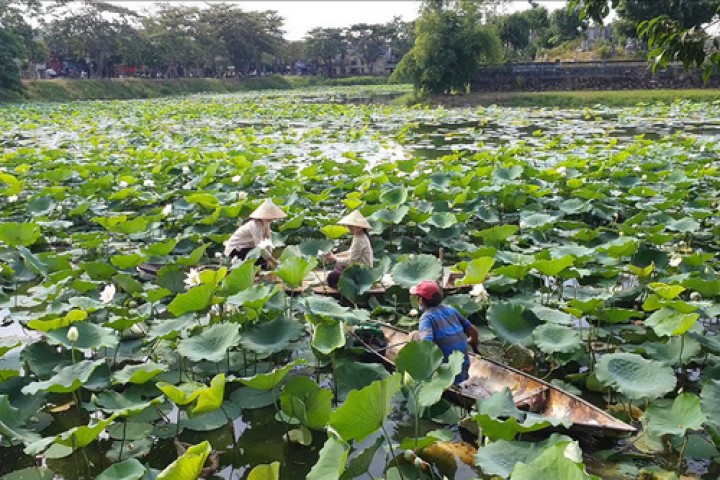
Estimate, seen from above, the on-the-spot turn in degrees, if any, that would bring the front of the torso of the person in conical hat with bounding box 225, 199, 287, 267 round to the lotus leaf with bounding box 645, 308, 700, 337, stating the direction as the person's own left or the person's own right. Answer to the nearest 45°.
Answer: approximately 45° to the person's own right

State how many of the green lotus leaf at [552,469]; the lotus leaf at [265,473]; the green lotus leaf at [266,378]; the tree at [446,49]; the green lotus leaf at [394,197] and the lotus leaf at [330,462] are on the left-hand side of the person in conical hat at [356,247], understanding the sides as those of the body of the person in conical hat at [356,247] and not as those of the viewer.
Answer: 4

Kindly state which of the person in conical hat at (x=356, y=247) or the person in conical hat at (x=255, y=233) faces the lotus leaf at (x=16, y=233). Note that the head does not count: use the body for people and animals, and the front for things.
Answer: the person in conical hat at (x=356, y=247)

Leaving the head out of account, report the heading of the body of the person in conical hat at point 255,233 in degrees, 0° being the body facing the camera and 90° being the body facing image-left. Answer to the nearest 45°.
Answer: approximately 270°

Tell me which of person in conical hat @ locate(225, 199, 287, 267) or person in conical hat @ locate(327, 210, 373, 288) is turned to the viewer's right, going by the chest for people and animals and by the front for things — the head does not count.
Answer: person in conical hat @ locate(225, 199, 287, 267)

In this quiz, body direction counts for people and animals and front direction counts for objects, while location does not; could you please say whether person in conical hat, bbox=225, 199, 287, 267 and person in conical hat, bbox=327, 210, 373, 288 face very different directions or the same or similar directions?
very different directions

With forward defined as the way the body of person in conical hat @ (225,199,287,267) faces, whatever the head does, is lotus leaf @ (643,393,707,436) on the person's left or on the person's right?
on the person's right

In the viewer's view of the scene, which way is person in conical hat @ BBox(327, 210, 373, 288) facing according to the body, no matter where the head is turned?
to the viewer's left

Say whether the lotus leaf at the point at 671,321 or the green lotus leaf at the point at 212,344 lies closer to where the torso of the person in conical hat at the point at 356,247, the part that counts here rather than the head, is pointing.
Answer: the green lotus leaf
